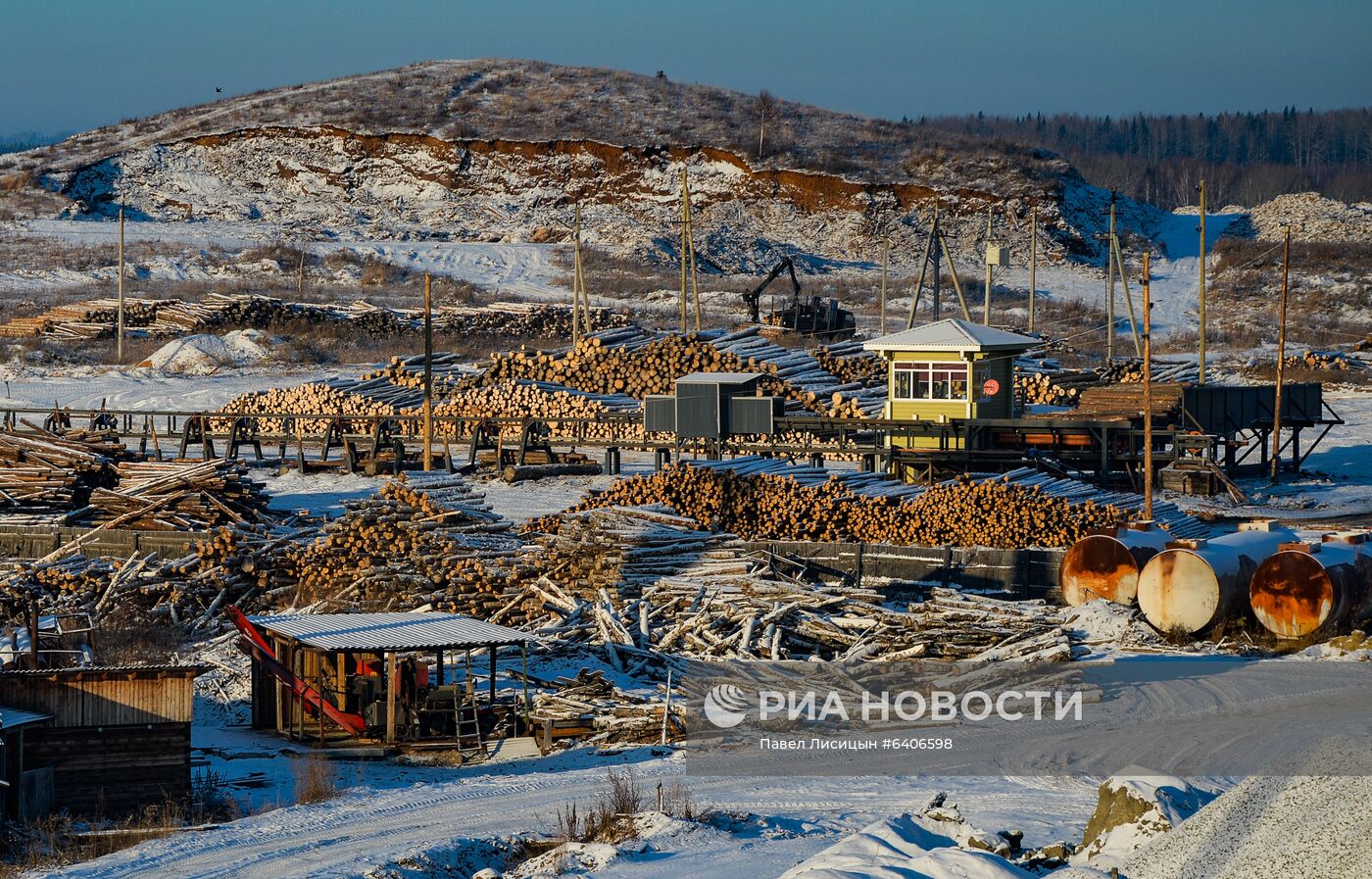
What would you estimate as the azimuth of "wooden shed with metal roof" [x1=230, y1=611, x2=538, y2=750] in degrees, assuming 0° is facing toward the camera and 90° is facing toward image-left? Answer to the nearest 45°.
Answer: approximately 0°

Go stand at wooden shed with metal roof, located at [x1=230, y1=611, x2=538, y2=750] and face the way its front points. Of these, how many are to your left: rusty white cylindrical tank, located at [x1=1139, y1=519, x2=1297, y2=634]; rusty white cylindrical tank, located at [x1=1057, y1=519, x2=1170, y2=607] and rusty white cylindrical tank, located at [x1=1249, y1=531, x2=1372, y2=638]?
3

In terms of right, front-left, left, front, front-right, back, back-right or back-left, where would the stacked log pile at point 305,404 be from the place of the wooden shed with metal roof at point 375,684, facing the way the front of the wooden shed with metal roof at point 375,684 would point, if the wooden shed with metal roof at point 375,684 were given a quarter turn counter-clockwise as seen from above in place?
left

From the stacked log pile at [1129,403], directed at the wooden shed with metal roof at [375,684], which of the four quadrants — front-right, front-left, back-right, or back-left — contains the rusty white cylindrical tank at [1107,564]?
front-left

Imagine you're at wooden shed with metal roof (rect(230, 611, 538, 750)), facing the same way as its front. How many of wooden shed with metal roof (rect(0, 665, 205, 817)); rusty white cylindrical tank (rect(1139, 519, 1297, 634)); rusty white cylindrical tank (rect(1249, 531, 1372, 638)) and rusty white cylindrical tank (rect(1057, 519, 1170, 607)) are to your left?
3

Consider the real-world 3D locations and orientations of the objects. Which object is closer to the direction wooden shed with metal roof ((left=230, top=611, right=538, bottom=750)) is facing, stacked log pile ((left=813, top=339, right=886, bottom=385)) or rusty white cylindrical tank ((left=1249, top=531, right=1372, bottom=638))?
the rusty white cylindrical tank

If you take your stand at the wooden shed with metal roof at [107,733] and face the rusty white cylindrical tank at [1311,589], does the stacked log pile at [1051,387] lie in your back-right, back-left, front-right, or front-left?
front-left

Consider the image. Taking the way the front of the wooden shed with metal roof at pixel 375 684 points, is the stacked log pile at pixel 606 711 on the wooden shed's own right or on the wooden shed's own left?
on the wooden shed's own left

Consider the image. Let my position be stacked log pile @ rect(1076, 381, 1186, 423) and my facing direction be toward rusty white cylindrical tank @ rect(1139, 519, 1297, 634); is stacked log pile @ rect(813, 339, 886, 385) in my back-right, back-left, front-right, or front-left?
back-right

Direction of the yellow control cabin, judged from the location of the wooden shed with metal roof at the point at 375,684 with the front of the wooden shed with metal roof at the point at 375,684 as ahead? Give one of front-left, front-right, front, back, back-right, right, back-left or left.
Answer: back-left

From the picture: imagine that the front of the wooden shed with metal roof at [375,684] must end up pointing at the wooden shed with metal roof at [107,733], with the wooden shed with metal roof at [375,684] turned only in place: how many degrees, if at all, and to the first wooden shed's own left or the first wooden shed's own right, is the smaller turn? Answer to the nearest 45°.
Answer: approximately 45° to the first wooden shed's own right

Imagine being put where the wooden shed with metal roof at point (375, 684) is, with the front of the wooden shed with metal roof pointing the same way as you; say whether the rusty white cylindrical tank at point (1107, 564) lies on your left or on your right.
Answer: on your left

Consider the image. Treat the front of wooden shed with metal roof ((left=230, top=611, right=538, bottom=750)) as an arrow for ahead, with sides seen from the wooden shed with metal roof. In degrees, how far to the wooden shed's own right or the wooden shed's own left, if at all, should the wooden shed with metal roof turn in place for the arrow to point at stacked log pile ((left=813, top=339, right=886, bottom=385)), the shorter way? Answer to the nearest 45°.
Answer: approximately 135° to the wooden shed's own left

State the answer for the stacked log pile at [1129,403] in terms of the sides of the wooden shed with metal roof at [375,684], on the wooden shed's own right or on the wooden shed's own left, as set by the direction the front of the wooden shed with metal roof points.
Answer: on the wooden shed's own left

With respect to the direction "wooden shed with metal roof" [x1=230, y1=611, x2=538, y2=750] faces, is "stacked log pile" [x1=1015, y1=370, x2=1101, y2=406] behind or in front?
behind
